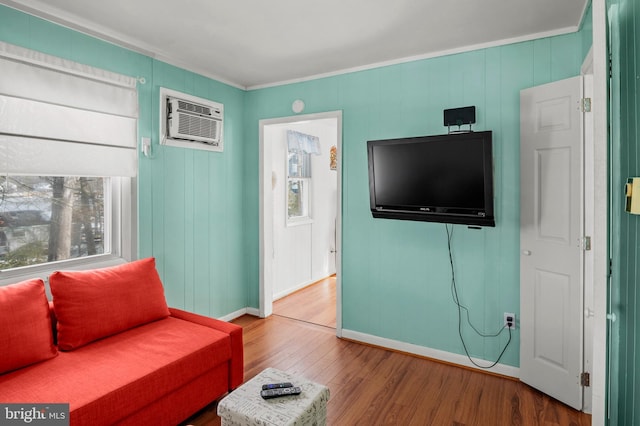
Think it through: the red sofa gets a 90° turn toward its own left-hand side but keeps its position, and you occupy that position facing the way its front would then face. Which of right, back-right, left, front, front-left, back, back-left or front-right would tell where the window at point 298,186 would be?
front

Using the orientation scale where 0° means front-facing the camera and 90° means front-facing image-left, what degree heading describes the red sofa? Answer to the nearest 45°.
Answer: approximately 315°

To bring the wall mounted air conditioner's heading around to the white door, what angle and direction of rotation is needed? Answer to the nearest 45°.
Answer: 0° — it already faces it

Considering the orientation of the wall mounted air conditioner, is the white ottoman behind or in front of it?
in front

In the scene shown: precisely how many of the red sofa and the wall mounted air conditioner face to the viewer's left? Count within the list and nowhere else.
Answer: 0

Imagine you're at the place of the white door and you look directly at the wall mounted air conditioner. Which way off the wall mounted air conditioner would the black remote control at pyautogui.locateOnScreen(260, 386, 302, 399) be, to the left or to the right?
left

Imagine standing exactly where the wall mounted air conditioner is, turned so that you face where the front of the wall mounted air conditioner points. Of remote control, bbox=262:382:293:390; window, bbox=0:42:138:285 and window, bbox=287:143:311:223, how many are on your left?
1

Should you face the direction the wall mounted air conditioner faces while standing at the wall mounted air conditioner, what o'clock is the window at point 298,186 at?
The window is roughly at 9 o'clock from the wall mounted air conditioner.

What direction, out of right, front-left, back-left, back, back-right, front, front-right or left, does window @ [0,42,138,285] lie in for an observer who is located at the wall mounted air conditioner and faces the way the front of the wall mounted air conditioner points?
right
